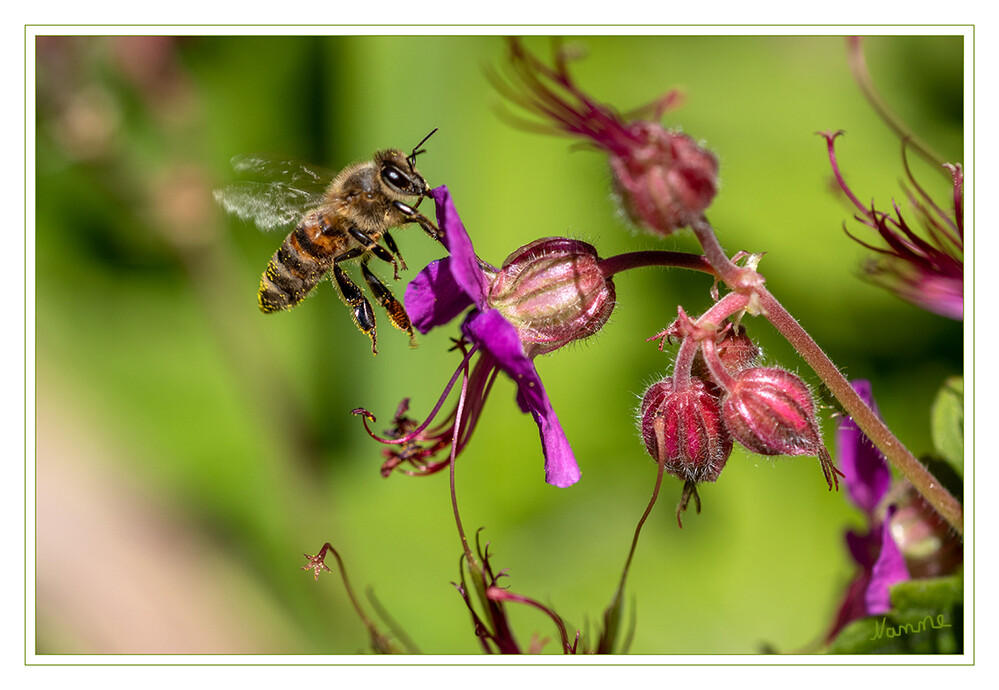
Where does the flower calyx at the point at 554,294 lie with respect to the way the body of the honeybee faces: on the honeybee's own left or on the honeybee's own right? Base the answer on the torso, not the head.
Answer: on the honeybee's own right

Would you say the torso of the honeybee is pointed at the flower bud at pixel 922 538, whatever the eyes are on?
yes

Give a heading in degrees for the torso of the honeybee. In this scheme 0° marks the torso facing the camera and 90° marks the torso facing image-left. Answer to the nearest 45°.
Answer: approximately 270°

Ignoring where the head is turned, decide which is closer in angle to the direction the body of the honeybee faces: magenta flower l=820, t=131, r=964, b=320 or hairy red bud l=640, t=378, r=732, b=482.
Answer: the magenta flower

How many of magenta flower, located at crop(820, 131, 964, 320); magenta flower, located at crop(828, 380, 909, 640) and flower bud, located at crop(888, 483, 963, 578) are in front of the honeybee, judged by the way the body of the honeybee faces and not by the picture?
3

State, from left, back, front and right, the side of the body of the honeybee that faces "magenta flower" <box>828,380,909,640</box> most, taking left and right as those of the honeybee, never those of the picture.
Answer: front

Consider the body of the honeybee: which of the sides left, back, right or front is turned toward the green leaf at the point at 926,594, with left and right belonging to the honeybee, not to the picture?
front

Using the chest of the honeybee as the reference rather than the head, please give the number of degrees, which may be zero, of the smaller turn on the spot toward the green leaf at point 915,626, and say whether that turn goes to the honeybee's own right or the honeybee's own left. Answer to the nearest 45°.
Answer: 0° — it already faces it

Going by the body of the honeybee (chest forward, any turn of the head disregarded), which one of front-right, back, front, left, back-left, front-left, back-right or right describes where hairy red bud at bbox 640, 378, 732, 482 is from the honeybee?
front-right

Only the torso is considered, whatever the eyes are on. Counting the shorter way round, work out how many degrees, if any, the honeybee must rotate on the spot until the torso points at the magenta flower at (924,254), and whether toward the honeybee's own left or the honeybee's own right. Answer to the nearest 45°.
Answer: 0° — it already faces it
